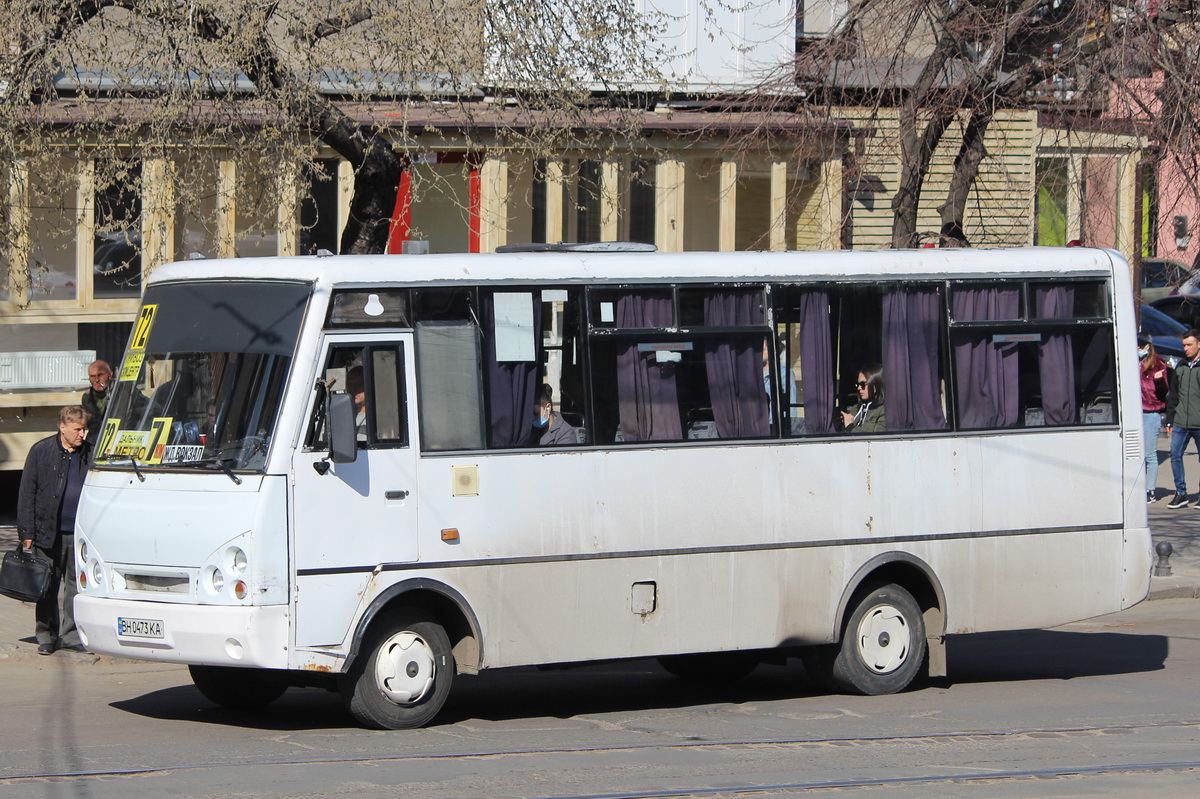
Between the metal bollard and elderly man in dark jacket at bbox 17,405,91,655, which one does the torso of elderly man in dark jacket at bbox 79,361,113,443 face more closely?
the elderly man in dark jacket

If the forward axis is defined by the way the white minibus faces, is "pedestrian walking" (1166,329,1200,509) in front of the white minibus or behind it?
behind

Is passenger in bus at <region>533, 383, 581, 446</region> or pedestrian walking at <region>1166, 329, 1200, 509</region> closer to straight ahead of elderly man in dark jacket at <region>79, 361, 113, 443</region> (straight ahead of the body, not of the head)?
the passenger in bus

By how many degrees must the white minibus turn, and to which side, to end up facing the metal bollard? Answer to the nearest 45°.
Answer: approximately 180°

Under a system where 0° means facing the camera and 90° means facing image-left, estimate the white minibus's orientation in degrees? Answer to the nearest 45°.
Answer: approximately 45°

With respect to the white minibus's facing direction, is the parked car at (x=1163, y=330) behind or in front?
behind

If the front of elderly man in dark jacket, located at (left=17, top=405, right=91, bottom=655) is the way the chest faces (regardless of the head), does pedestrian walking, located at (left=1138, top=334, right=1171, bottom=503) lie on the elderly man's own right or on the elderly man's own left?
on the elderly man's own left

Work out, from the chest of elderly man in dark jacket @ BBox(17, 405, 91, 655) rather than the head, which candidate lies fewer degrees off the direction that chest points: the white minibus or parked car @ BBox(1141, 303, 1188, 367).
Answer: the white minibus

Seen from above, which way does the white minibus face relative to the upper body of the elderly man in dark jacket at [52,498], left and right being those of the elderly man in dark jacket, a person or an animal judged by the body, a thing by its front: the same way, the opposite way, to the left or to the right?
to the right

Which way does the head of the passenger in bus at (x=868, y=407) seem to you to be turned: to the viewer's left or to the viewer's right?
to the viewer's left
